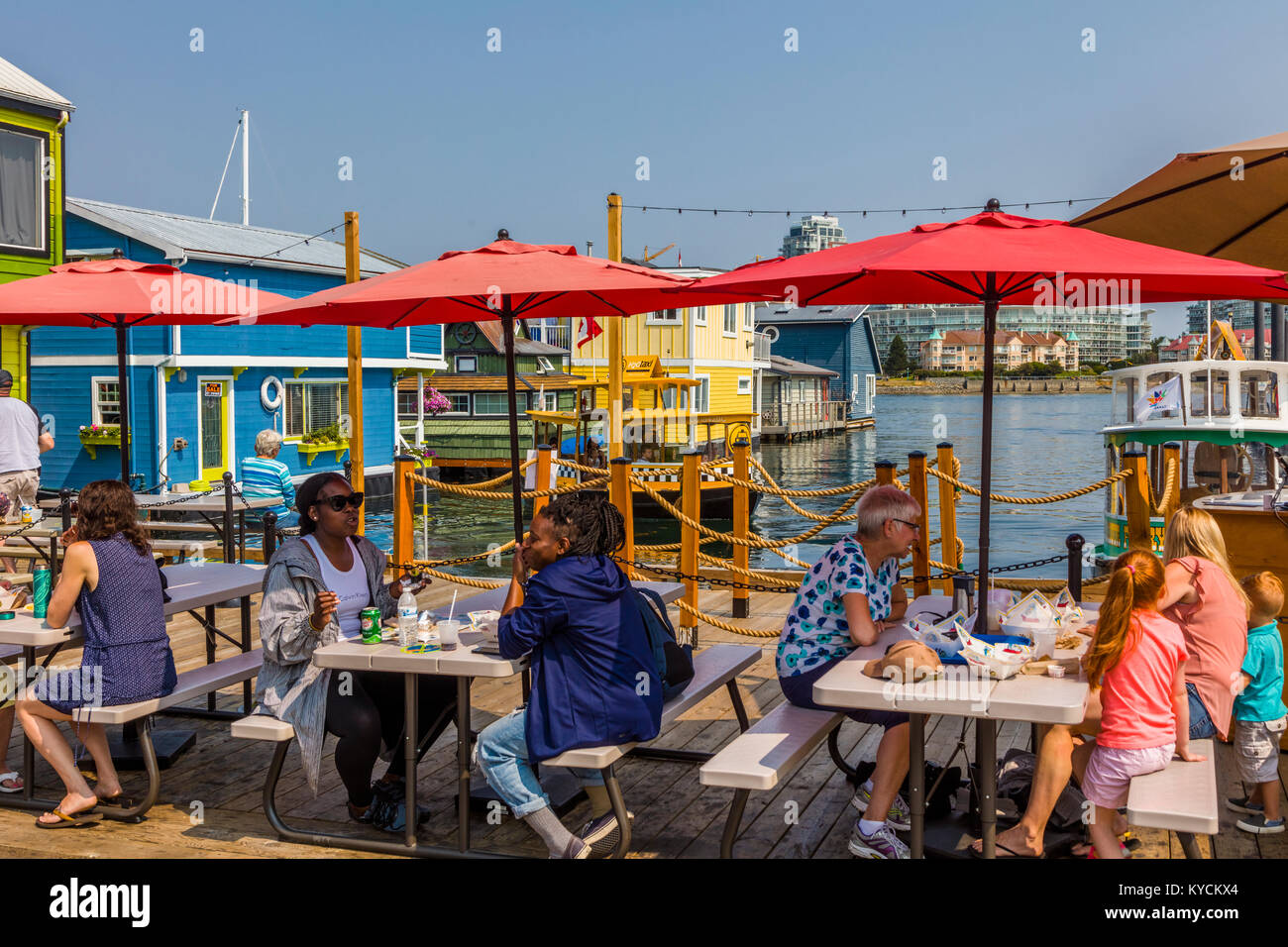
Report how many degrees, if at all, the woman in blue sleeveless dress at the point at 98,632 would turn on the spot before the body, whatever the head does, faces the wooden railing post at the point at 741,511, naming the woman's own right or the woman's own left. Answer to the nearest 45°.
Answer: approximately 90° to the woman's own right

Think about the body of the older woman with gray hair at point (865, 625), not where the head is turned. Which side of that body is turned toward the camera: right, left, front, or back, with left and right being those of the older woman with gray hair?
right

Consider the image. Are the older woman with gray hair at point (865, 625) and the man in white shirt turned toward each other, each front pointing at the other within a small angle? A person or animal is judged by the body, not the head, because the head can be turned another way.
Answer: no

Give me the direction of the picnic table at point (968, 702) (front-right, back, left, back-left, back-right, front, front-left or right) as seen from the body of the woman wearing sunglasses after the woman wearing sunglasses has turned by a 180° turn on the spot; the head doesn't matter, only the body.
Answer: back

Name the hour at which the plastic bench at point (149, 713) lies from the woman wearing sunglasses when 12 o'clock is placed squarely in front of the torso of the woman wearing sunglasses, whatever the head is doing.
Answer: The plastic bench is roughly at 5 o'clock from the woman wearing sunglasses.

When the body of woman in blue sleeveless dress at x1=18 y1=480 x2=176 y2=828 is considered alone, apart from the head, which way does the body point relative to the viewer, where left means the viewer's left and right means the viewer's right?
facing away from the viewer and to the left of the viewer

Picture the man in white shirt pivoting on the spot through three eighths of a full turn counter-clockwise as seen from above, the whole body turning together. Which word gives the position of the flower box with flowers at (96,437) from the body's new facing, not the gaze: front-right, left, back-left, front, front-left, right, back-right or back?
back-right

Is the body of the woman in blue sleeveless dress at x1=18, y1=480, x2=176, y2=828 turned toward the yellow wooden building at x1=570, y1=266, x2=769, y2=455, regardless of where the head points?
no

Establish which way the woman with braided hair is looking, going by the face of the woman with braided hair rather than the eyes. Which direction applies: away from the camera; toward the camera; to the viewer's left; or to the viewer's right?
to the viewer's left

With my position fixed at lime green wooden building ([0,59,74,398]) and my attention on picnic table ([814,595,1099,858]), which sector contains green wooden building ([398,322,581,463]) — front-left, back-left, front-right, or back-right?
back-left
